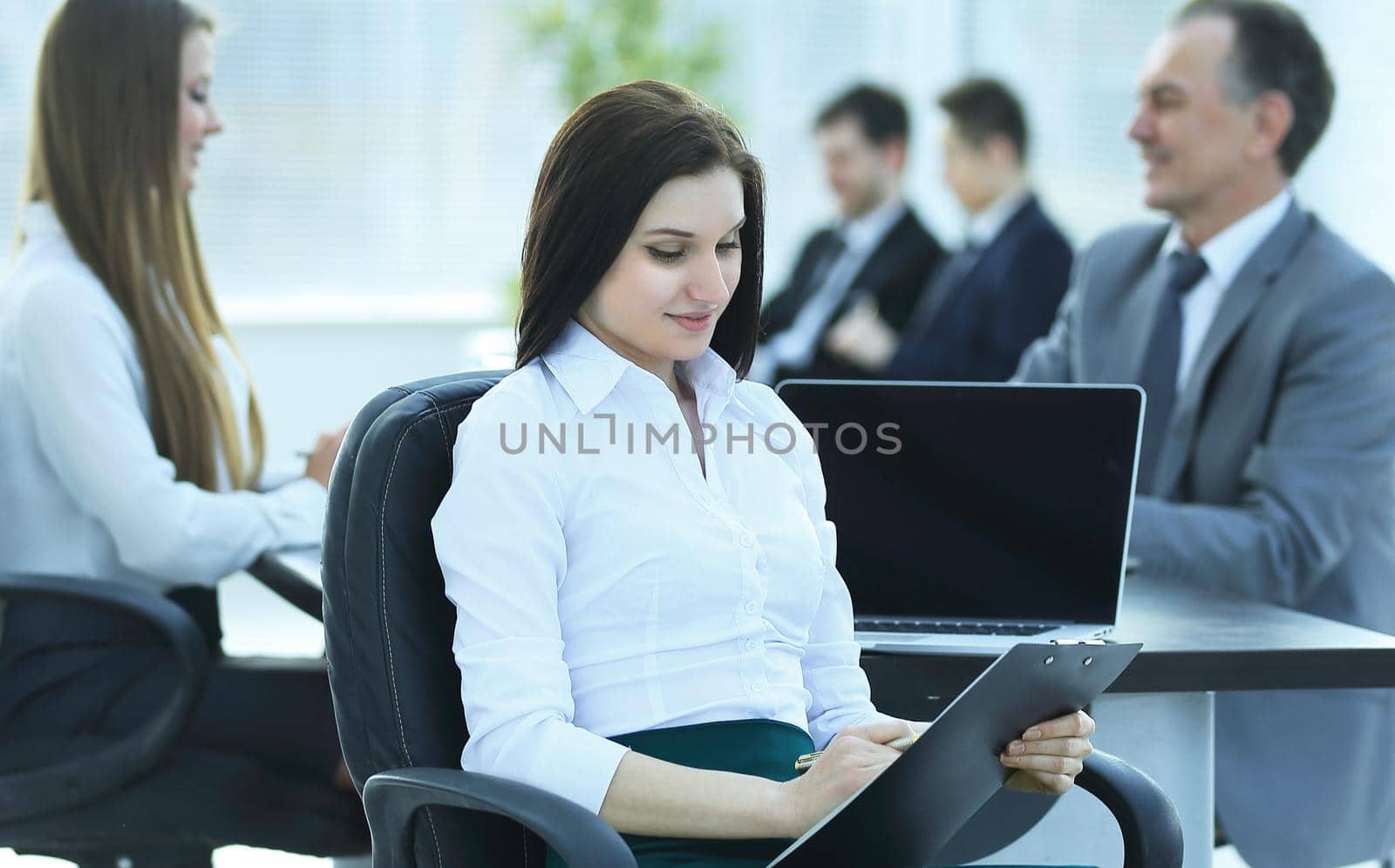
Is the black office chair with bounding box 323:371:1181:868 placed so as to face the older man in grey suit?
no

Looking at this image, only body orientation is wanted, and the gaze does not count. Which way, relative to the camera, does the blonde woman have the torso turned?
to the viewer's right

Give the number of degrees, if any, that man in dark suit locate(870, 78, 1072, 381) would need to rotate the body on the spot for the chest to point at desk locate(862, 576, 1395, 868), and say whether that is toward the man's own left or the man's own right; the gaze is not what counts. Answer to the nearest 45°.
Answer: approximately 90° to the man's own left

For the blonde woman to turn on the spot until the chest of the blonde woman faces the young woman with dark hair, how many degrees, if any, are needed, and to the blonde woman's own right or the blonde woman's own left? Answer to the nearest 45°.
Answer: approximately 45° to the blonde woman's own right

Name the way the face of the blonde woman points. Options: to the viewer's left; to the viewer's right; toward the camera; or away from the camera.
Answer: to the viewer's right

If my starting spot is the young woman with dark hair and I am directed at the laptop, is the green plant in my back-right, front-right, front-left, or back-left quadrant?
front-left

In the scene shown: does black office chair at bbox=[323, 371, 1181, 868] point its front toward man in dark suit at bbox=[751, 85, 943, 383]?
no

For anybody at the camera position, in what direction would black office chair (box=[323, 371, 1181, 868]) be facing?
facing the viewer and to the right of the viewer

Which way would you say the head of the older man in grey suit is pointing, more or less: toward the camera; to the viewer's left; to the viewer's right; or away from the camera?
to the viewer's left

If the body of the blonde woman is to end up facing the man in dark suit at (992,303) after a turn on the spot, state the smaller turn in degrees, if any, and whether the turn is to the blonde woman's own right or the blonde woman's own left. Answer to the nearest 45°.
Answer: approximately 45° to the blonde woman's own left

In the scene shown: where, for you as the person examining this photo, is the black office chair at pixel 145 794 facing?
facing to the right of the viewer

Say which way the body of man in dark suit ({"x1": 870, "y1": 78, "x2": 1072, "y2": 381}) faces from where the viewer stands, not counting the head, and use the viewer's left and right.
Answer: facing to the left of the viewer

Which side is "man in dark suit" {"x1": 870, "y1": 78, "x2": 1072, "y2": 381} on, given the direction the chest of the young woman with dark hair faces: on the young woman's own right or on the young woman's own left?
on the young woman's own left

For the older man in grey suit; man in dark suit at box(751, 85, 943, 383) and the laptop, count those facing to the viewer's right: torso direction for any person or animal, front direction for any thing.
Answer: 0

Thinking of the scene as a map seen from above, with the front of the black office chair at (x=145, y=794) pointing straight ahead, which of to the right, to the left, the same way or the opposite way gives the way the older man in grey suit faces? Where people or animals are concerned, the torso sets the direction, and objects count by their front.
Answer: the opposite way

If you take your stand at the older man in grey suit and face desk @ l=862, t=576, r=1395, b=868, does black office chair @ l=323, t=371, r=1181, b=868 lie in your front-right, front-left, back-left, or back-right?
front-right

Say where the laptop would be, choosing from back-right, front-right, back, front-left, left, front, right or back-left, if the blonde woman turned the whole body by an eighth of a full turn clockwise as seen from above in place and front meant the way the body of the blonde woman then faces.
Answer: front

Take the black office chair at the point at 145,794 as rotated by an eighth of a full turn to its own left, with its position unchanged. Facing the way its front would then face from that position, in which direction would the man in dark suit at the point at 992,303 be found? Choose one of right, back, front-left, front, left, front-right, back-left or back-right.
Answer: front
